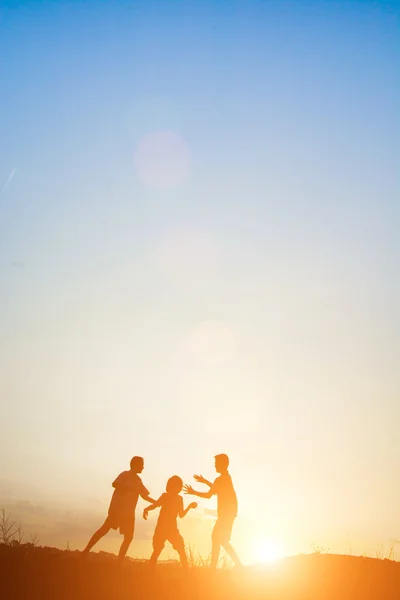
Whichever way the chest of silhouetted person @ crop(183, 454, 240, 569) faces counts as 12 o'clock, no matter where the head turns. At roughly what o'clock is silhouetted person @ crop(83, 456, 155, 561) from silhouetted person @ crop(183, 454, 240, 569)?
silhouetted person @ crop(83, 456, 155, 561) is roughly at 12 o'clock from silhouetted person @ crop(183, 454, 240, 569).

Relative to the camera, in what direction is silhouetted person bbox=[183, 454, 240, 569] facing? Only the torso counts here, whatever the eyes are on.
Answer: to the viewer's left

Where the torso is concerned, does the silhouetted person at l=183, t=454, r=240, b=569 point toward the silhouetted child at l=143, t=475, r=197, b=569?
yes
